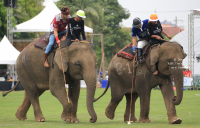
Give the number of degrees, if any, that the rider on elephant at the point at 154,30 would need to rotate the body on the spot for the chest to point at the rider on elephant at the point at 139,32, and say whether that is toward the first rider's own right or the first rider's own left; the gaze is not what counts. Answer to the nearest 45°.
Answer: approximately 180°

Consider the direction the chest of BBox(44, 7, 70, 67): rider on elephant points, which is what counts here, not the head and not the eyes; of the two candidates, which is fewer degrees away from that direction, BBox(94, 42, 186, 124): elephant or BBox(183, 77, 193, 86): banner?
the elephant

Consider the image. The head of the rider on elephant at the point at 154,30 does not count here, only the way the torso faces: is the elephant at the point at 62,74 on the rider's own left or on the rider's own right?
on the rider's own right

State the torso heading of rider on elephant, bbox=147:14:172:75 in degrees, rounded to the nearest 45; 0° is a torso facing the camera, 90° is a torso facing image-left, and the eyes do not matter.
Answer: approximately 315°

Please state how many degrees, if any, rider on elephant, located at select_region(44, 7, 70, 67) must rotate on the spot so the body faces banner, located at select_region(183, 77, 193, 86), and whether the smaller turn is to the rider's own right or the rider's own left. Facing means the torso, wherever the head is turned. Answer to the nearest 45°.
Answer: approximately 90° to the rider's own left

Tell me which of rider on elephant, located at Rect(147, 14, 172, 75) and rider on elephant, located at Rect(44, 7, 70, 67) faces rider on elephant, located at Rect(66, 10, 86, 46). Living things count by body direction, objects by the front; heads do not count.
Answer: rider on elephant, located at Rect(44, 7, 70, 67)

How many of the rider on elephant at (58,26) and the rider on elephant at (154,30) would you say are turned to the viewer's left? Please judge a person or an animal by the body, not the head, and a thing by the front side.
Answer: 0

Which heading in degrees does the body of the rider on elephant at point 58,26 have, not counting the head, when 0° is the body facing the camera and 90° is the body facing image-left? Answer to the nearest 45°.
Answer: approximately 315°
